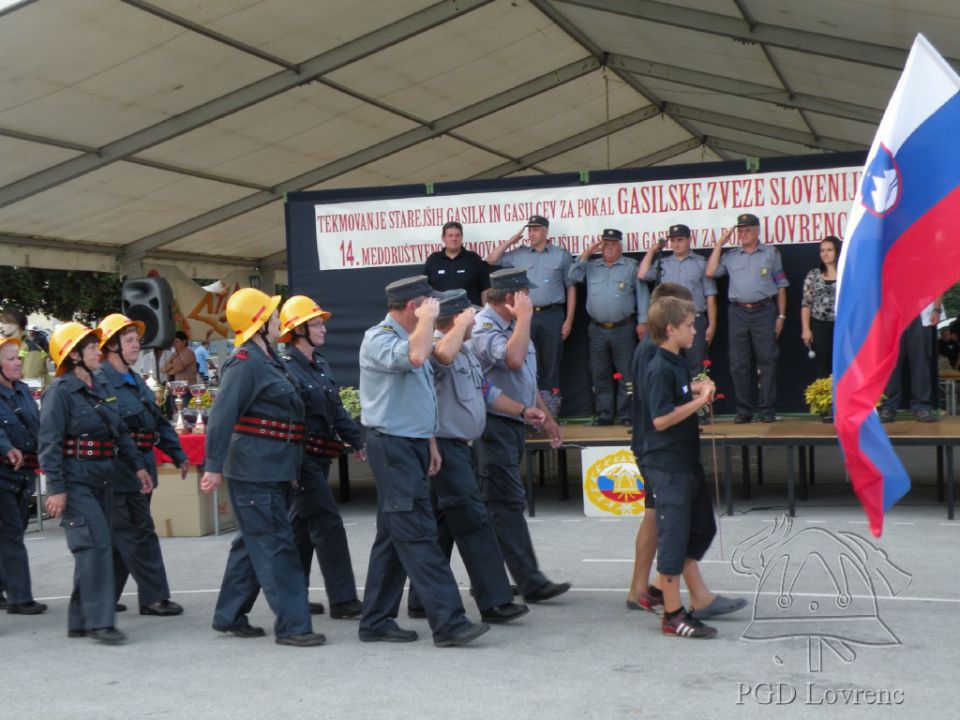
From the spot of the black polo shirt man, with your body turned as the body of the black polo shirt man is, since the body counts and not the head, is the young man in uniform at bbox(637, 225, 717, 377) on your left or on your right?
on your left

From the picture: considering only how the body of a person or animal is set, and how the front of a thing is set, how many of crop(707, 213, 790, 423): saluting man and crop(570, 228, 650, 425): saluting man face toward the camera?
2

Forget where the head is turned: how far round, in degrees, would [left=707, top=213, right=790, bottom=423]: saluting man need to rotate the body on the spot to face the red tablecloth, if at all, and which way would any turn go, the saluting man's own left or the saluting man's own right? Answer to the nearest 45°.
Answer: approximately 90° to the saluting man's own right

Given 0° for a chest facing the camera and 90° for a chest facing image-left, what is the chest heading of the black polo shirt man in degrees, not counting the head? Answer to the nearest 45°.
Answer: approximately 0°

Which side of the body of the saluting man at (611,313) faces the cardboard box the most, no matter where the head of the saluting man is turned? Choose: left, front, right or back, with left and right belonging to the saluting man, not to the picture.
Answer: right

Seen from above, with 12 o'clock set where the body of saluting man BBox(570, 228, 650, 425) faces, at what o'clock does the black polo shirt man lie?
The black polo shirt man is roughly at 3 o'clock from the saluting man.

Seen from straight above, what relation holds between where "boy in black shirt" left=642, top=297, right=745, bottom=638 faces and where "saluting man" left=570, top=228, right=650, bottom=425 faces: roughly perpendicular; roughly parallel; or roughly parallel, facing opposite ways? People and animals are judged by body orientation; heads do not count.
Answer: roughly perpendicular
